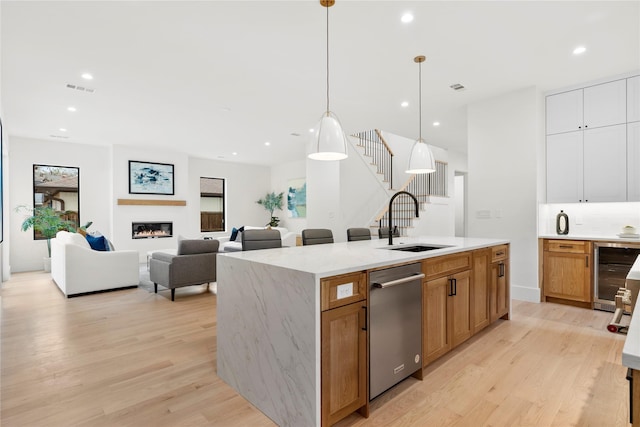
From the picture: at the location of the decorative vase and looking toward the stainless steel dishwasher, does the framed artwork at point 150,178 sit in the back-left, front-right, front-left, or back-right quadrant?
front-right

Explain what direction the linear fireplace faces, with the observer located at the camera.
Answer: facing the viewer

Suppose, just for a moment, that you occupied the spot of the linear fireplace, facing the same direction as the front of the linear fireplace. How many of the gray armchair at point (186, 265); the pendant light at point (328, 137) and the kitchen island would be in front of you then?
3

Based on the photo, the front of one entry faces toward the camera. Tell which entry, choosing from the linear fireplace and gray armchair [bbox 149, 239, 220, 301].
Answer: the linear fireplace

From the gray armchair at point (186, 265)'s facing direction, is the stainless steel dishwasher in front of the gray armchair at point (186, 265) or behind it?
behind

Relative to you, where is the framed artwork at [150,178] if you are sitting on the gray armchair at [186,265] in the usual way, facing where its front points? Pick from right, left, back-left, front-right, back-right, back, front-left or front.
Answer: front-right

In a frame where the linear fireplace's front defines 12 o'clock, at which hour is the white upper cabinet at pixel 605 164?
The white upper cabinet is roughly at 11 o'clock from the linear fireplace.

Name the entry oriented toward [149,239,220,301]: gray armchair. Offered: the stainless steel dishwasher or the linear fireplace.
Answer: the linear fireplace

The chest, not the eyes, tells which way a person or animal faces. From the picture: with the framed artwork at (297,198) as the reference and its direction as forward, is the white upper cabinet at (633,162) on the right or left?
on its left

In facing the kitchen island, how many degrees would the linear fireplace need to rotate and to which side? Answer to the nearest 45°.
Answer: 0° — it already faces it

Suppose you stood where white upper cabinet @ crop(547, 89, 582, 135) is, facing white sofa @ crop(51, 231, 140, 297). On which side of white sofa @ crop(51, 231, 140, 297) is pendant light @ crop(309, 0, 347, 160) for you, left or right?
left

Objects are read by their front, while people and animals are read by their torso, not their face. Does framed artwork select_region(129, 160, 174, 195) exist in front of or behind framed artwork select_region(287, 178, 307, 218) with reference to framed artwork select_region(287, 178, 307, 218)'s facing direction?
in front

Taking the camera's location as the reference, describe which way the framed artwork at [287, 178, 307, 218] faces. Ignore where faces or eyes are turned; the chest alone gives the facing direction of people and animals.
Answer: facing the viewer and to the left of the viewer

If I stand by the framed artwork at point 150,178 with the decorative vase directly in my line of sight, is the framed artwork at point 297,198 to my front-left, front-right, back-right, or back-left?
front-left

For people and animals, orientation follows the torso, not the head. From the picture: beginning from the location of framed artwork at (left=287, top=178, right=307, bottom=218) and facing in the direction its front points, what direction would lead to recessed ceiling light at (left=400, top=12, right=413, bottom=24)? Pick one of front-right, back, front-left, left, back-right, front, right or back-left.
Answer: front-left

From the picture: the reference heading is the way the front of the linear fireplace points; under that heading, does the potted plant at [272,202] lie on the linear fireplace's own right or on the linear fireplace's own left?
on the linear fireplace's own left

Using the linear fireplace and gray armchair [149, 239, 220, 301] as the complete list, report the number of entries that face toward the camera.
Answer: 1

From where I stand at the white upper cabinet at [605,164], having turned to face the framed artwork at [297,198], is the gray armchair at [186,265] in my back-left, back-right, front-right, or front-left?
front-left

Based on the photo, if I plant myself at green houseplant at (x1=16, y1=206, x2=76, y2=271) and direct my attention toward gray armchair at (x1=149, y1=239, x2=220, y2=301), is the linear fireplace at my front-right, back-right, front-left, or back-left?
front-left
